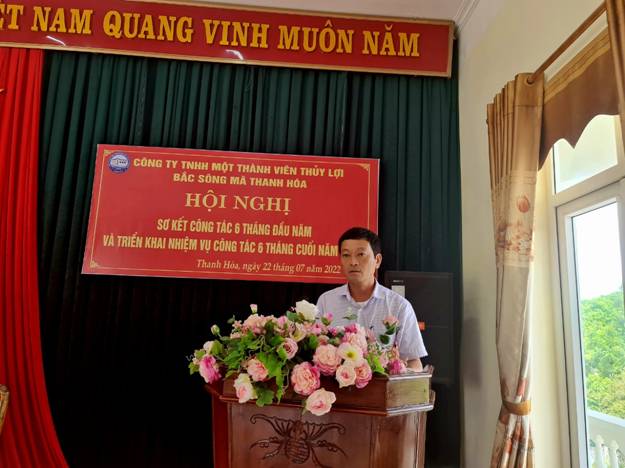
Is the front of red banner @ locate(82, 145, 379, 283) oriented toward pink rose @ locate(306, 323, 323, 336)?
yes

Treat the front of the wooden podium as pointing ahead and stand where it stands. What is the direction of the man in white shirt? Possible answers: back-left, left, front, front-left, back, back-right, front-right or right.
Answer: back

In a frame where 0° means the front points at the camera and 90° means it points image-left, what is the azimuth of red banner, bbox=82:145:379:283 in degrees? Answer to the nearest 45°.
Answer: approximately 0°

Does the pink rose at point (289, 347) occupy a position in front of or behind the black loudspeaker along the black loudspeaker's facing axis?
in front

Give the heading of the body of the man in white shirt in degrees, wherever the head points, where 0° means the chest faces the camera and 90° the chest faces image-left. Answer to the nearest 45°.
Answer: approximately 45°
